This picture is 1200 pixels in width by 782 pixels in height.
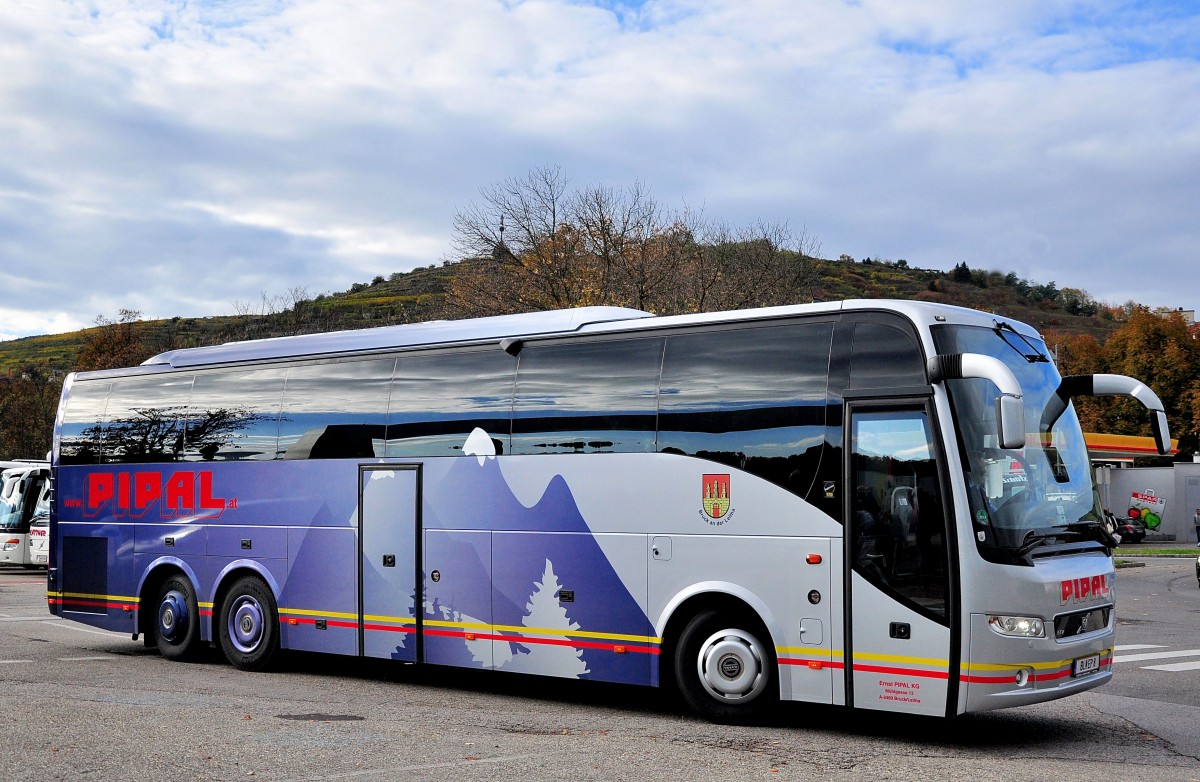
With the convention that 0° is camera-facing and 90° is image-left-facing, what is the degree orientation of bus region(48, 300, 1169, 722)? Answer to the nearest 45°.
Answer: approximately 315°

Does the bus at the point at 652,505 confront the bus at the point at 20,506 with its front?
no
